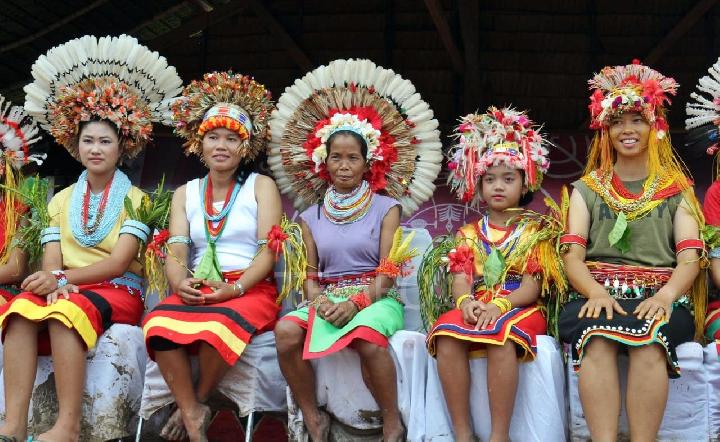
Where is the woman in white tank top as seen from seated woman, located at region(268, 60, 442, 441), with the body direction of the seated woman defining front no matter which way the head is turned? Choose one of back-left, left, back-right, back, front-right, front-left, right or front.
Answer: right

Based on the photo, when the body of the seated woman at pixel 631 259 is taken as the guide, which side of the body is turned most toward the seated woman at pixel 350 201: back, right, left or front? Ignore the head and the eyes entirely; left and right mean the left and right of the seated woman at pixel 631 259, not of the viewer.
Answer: right

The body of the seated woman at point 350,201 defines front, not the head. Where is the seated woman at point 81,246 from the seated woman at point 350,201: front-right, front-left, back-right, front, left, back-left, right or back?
right

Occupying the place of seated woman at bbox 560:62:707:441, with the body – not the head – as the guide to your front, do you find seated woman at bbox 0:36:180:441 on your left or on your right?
on your right

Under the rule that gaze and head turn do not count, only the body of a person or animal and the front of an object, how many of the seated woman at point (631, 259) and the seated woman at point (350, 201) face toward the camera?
2

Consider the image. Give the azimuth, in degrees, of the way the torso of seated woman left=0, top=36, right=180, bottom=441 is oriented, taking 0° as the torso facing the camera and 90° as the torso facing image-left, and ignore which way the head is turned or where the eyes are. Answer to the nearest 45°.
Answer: approximately 45°

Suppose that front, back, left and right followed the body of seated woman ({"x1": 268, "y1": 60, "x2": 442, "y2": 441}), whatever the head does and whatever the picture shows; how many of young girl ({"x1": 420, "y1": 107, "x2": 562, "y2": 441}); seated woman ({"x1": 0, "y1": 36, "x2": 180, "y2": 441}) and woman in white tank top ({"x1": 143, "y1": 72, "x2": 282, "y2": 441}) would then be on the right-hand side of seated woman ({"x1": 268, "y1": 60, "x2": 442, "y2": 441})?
2

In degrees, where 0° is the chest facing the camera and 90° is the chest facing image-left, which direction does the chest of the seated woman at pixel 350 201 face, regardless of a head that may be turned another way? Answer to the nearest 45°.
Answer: approximately 0°
